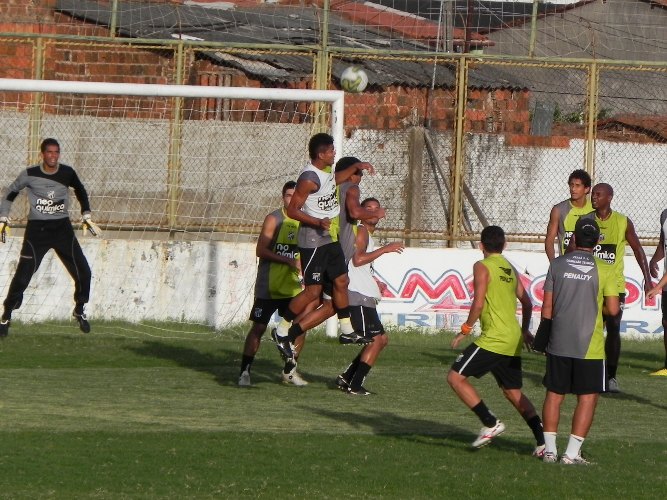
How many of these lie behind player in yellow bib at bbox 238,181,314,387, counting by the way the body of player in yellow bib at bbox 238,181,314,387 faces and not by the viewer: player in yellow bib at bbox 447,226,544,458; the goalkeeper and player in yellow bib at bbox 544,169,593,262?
1

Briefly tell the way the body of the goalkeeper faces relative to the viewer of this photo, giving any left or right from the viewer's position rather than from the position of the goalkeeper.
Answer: facing the viewer

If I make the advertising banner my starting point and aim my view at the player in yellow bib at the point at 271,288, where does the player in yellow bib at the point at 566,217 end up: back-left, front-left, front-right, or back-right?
front-left

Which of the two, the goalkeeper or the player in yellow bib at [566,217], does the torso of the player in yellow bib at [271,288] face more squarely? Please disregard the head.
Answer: the player in yellow bib

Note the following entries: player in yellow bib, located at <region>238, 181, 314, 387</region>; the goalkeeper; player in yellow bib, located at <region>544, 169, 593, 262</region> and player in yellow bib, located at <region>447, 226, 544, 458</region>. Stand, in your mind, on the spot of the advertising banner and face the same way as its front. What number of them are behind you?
0

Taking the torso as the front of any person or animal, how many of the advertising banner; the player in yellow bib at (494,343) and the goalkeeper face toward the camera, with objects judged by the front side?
2

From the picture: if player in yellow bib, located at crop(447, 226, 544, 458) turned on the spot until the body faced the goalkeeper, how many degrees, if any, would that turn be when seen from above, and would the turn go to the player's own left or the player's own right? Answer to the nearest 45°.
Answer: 0° — they already face them

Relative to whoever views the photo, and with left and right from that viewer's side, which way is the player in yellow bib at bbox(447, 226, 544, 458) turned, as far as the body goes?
facing away from the viewer and to the left of the viewer

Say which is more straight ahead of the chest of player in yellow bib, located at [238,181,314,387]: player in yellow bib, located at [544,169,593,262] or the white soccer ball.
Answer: the player in yellow bib

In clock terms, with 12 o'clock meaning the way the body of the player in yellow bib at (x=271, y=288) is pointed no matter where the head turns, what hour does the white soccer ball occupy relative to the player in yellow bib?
The white soccer ball is roughly at 8 o'clock from the player in yellow bib.

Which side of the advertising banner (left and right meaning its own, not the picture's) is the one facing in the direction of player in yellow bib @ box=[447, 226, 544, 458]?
front

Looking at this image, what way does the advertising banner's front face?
toward the camera

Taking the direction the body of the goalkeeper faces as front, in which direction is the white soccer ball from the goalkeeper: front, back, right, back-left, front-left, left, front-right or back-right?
left

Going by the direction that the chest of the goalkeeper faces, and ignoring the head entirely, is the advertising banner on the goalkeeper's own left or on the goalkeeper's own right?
on the goalkeeper's own left

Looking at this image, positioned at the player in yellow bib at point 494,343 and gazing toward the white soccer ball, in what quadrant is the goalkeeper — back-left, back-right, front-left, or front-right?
front-left

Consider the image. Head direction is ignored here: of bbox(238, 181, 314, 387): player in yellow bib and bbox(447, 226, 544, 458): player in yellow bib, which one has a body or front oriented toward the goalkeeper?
bbox(447, 226, 544, 458): player in yellow bib

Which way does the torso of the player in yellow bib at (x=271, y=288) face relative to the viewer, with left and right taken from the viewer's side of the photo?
facing the viewer and to the right of the viewer

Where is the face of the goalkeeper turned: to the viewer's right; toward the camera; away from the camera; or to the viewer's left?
toward the camera

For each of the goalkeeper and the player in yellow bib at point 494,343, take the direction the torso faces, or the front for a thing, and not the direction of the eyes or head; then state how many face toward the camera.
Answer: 1
